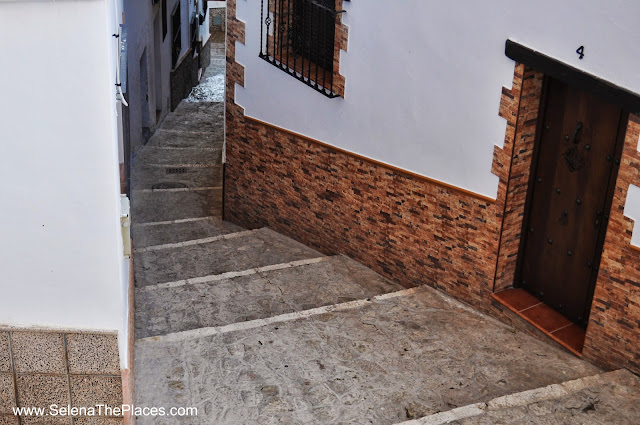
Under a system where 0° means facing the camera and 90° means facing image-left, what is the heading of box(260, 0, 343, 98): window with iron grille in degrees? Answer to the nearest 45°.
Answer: approximately 45°
